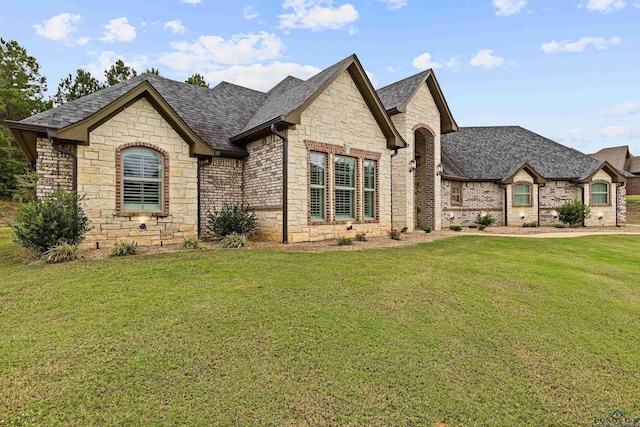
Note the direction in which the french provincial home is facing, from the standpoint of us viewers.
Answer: facing the viewer and to the right of the viewer

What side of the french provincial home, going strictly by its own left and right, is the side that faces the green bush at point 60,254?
right

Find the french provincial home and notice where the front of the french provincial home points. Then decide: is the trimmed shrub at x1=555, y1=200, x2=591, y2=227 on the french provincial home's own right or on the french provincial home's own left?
on the french provincial home's own left

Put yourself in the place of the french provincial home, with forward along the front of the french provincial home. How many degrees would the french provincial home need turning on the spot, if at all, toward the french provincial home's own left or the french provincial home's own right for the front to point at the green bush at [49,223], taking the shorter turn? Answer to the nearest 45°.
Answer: approximately 90° to the french provincial home's own right

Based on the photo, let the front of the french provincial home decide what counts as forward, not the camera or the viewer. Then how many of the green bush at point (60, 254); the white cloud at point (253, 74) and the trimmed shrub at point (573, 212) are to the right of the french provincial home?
1

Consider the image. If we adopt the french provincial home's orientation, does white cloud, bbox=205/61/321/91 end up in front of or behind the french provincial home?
behind

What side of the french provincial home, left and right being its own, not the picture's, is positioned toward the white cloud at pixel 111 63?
back

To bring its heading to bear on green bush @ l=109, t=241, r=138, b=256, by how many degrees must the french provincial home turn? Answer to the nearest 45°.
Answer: approximately 90° to its right

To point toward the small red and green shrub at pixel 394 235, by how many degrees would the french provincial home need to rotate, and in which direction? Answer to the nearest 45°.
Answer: approximately 45° to its left

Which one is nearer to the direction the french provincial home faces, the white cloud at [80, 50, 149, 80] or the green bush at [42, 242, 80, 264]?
the green bush

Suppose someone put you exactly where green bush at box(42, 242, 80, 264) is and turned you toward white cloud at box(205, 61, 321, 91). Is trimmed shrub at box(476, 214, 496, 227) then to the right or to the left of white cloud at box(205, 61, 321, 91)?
right

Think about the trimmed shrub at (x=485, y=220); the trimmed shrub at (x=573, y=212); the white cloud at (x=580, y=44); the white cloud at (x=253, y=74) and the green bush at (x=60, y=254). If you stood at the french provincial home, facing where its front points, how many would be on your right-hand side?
1
